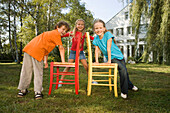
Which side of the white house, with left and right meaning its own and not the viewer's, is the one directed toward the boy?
front

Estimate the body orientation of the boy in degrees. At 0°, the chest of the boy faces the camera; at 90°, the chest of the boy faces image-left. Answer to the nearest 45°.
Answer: approximately 315°

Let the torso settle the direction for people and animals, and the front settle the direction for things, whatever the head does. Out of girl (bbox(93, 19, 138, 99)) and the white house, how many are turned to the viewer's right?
0

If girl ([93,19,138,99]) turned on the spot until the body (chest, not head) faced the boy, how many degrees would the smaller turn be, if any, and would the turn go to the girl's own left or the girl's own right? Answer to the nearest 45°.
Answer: approximately 45° to the girl's own right

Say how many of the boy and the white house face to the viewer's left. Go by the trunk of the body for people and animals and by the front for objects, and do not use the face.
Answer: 0

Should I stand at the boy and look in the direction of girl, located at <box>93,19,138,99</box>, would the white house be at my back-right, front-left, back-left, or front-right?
front-left

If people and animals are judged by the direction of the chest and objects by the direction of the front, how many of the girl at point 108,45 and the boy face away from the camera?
0

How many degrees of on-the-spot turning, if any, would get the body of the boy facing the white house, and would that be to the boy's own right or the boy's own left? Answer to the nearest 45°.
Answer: approximately 90° to the boy's own left

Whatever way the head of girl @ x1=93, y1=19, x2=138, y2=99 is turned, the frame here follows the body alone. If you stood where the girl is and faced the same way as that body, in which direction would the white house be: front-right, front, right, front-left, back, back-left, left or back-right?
back-right

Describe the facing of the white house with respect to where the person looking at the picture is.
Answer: facing the viewer

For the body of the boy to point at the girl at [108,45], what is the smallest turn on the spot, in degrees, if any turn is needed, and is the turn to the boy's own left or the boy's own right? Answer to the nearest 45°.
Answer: approximately 45° to the boy's own left

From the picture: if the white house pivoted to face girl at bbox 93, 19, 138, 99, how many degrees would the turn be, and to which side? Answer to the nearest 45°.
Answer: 0° — it already faces them

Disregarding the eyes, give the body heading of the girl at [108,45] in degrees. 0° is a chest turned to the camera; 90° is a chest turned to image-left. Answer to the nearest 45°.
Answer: approximately 45°
